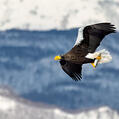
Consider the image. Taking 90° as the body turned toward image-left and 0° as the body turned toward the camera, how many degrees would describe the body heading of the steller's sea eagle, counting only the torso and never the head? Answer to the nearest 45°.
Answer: approximately 90°
